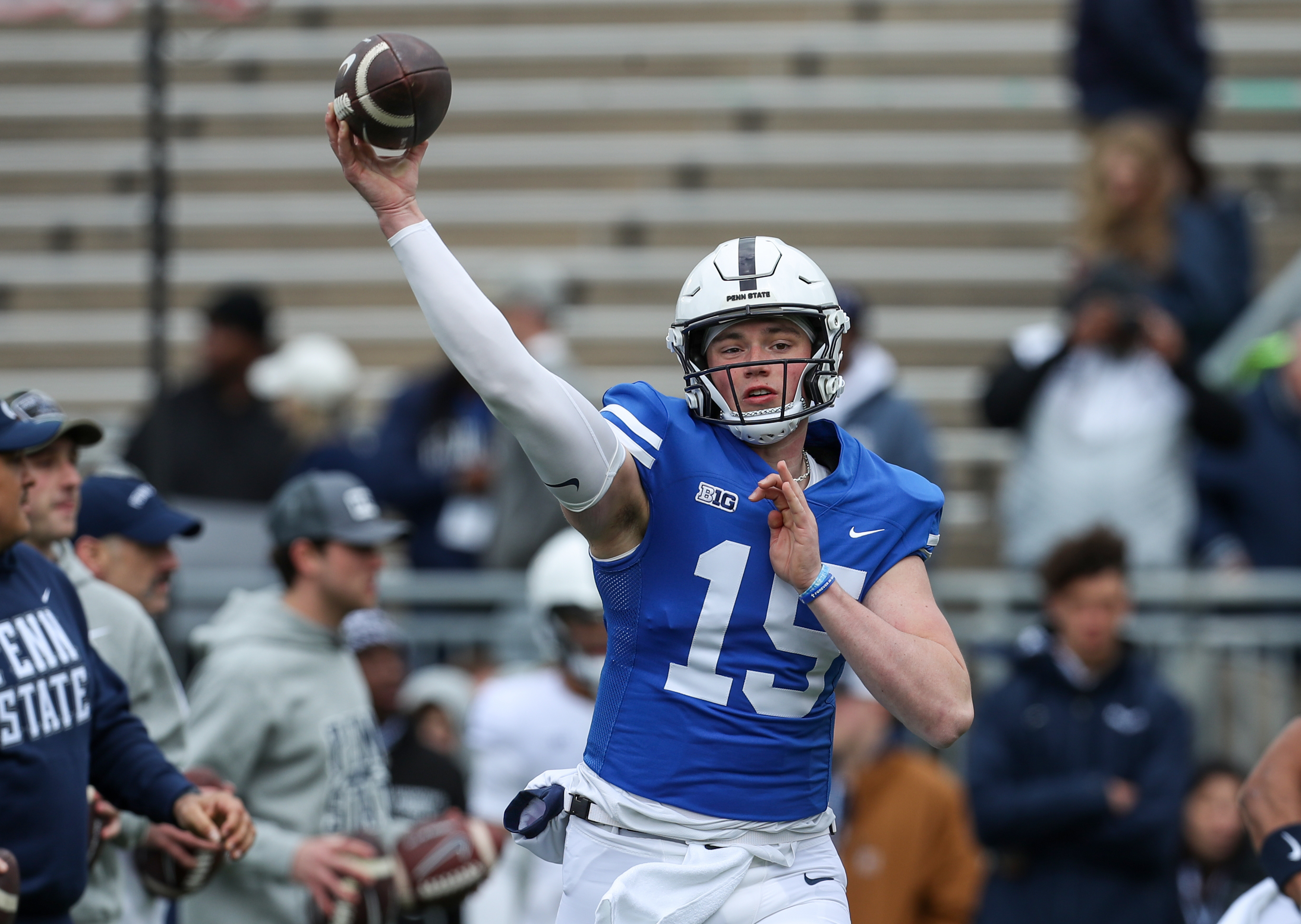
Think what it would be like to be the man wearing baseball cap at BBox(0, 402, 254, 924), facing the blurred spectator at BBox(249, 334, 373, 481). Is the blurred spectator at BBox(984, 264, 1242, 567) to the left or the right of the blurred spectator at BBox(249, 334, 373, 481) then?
right

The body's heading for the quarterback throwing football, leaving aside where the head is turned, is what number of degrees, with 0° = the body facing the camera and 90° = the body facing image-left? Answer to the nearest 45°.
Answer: approximately 0°

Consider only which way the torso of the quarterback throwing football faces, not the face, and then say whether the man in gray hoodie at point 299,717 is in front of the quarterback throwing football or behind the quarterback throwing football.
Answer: behind

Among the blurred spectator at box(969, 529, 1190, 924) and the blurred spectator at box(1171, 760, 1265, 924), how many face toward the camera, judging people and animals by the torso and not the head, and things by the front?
2

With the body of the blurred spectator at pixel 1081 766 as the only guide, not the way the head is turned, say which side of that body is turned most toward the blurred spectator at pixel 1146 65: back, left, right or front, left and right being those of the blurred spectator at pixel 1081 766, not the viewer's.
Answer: back
